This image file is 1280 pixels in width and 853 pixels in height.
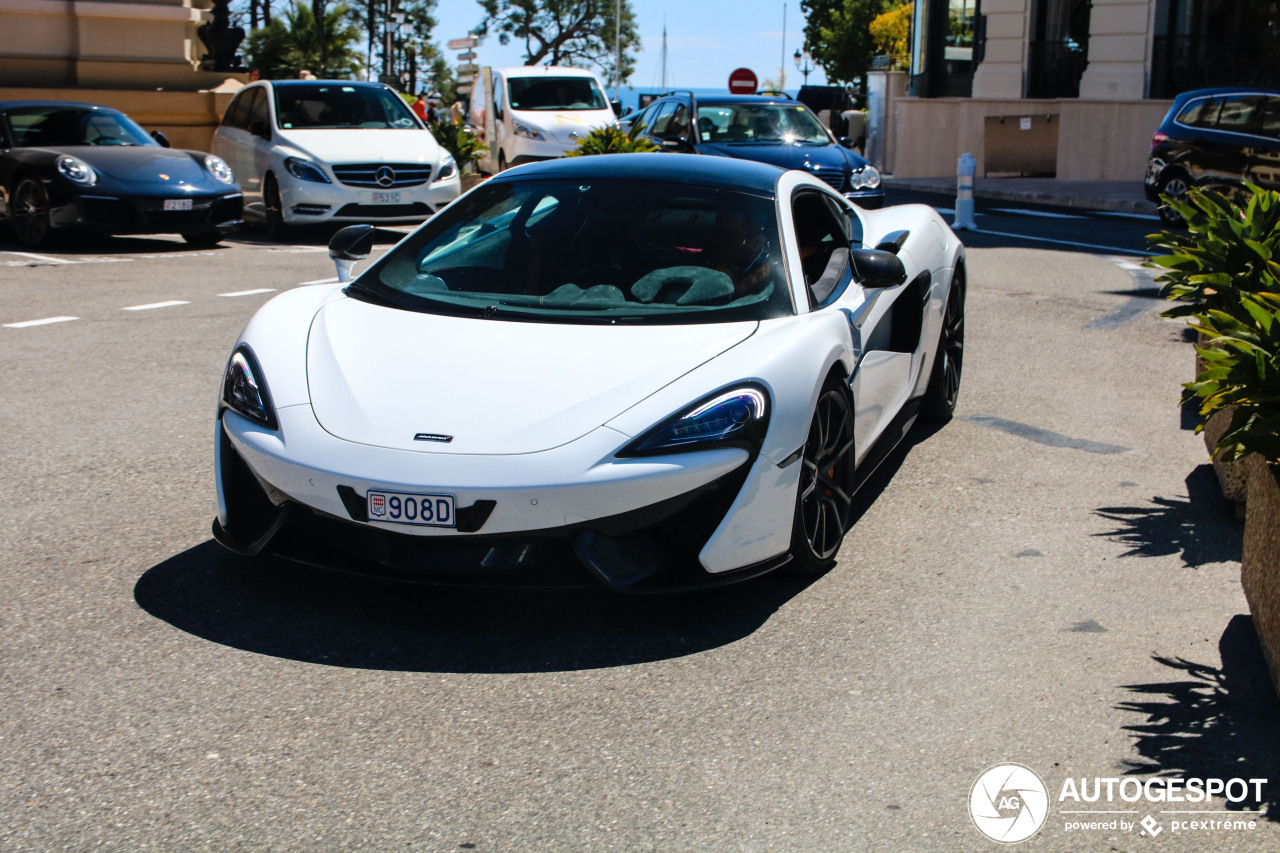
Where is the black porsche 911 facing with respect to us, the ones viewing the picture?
facing the viewer and to the right of the viewer

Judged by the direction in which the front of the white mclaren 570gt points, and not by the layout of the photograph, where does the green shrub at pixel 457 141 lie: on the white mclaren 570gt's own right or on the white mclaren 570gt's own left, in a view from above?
on the white mclaren 570gt's own right

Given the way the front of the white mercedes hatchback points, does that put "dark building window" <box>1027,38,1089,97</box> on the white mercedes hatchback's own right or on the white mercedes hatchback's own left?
on the white mercedes hatchback's own left

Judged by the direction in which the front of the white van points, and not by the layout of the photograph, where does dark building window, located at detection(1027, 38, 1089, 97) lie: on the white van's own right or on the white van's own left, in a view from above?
on the white van's own left

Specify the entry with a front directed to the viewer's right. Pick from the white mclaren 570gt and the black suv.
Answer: the black suv

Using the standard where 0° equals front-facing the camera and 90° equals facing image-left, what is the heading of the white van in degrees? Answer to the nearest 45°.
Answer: approximately 315°

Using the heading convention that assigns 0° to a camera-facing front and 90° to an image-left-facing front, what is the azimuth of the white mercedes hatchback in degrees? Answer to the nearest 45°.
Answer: approximately 315°

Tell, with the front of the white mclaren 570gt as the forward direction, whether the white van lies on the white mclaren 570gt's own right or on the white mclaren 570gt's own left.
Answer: on the white mclaren 570gt's own right

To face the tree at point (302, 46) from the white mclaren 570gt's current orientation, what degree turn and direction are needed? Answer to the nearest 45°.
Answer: approximately 135° to its right

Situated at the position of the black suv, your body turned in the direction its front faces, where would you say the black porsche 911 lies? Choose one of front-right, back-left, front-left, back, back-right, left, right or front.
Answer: back-right

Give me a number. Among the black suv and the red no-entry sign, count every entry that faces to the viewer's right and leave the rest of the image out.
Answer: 1

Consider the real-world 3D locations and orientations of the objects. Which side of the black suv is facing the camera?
right

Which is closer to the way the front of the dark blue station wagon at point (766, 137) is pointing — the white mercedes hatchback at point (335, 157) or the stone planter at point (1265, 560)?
the stone planter

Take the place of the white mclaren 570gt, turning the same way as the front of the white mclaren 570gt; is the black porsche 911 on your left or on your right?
on your right

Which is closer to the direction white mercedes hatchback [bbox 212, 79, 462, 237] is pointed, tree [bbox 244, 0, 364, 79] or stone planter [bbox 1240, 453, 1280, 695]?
the stone planter
